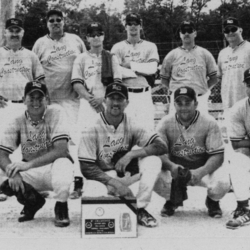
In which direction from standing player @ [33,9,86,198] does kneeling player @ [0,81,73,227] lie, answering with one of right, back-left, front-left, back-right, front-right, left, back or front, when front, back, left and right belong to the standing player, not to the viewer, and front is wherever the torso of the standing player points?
front

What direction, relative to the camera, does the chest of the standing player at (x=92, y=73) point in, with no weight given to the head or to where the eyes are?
toward the camera

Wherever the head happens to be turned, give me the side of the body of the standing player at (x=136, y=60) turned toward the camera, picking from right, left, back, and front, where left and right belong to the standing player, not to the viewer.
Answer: front

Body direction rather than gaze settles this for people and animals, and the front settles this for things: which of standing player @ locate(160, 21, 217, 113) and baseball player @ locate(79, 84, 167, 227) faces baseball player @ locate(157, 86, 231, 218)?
the standing player

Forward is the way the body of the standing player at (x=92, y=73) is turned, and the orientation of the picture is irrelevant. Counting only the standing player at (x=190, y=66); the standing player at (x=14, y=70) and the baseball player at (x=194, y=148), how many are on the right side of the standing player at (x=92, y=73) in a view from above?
1

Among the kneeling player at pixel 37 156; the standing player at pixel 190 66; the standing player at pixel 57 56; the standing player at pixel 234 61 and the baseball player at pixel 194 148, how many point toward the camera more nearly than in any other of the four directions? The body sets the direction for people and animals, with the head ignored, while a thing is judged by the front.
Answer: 5

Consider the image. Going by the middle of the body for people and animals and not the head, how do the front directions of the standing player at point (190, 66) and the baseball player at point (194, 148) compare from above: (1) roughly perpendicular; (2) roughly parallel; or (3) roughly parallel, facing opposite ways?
roughly parallel

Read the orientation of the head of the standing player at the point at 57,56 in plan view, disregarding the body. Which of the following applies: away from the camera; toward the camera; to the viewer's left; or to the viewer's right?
toward the camera

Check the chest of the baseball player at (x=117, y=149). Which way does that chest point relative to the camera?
toward the camera

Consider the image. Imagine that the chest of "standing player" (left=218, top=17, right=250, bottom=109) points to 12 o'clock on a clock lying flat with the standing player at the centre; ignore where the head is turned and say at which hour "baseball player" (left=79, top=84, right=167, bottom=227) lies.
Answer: The baseball player is roughly at 1 o'clock from the standing player.

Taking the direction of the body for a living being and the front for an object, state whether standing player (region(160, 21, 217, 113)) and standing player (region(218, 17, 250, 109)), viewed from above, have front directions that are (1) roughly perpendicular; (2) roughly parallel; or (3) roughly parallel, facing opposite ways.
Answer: roughly parallel

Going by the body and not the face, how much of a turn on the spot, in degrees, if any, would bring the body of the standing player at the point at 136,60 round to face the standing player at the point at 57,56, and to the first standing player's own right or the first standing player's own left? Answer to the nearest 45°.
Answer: approximately 90° to the first standing player's own right

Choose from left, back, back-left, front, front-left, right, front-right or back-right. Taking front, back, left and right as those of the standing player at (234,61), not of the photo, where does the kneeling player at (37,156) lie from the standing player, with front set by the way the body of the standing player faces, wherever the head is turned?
front-right

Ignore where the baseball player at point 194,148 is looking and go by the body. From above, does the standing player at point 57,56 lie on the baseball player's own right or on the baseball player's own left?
on the baseball player's own right

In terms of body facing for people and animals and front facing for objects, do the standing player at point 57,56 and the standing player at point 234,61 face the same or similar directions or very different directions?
same or similar directions

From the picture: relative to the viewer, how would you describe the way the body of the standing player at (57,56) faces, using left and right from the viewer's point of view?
facing the viewer

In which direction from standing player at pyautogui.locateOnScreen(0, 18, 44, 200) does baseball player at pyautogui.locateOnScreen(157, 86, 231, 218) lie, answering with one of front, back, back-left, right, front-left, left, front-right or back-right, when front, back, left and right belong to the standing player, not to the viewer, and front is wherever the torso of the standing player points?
front-left

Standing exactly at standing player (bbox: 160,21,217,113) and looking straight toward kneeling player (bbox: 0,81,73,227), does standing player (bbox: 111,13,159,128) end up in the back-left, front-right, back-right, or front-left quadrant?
front-right

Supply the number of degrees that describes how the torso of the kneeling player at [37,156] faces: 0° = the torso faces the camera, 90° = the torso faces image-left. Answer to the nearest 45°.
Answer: approximately 0°
